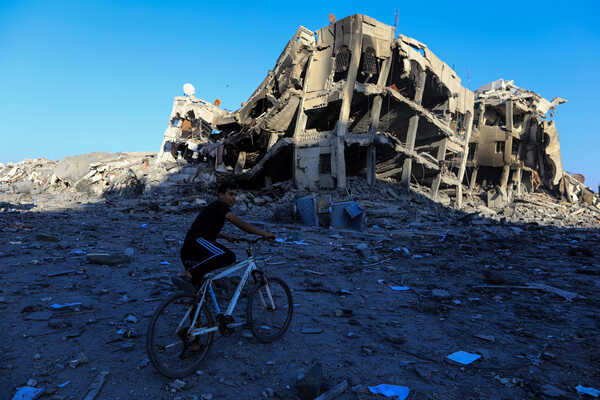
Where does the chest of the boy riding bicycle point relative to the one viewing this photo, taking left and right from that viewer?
facing away from the viewer and to the right of the viewer

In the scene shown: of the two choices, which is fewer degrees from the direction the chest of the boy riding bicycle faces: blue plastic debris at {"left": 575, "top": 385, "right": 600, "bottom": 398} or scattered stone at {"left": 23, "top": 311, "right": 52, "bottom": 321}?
the blue plastic debris

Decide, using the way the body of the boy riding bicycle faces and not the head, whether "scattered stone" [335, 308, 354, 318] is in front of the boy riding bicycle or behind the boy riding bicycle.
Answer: in front

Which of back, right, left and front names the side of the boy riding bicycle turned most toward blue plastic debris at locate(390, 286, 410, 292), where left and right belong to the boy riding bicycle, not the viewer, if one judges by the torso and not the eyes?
front

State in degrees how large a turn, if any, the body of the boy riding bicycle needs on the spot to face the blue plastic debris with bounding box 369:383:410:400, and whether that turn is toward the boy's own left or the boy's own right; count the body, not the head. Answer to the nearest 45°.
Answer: approximately 90° to the boy's own right

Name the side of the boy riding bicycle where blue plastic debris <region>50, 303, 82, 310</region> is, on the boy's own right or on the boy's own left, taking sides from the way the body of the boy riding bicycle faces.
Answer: on the boy's own left

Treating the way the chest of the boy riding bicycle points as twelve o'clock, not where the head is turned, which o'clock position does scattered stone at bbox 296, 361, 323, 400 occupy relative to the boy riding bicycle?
The scattered stone is roughly at 3 o'clock from the boy riding bicycle.

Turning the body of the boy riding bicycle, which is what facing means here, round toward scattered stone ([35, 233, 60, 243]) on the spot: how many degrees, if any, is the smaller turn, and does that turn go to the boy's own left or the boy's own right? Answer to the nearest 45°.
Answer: approximately 90° to the boy's own left

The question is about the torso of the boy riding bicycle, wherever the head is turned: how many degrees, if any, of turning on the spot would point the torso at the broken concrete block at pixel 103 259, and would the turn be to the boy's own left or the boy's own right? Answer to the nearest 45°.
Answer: approximately 90° to the boy's own left

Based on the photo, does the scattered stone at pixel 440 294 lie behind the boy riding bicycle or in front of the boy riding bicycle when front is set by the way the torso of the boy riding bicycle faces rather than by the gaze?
in front
